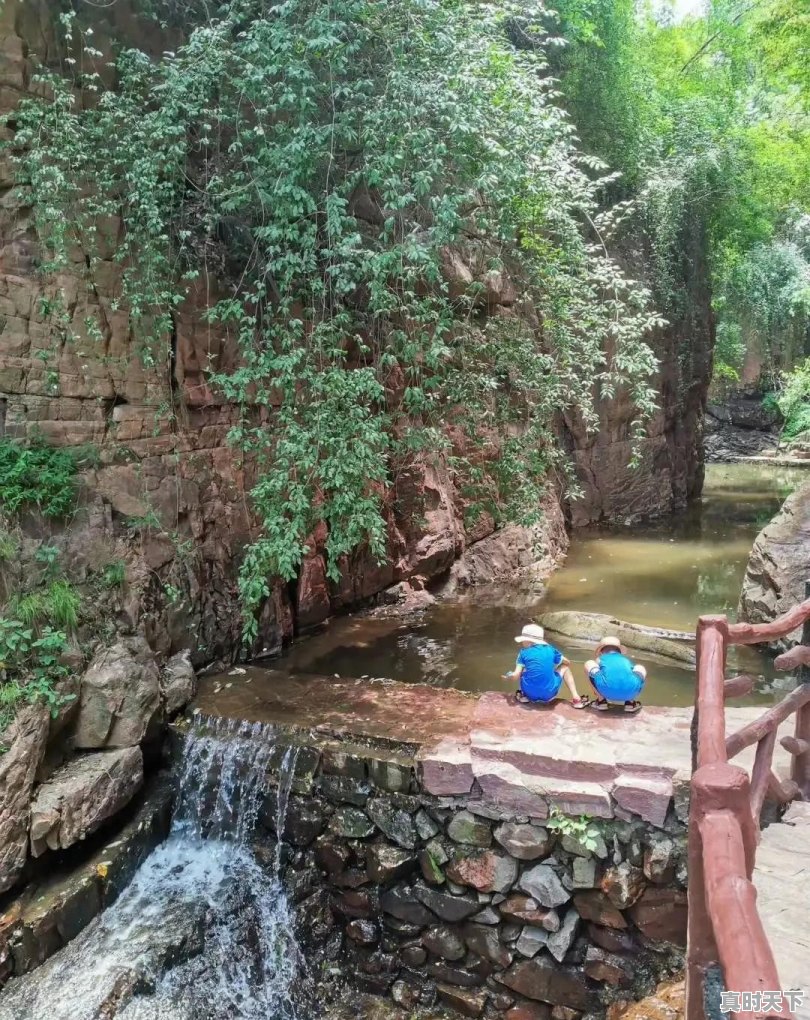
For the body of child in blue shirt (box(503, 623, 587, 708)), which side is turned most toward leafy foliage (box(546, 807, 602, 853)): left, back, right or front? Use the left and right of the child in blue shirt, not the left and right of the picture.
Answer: back

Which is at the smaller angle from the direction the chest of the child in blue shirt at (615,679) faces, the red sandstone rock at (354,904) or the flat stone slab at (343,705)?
the flat stone slab

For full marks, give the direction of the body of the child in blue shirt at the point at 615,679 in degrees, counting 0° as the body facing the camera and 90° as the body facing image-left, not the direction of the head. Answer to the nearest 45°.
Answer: approximately 180°

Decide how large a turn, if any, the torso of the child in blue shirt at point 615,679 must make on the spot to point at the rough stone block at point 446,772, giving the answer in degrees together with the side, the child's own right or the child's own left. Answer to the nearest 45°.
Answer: approximately 135° to the child's own left

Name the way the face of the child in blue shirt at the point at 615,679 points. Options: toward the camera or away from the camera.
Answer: away from the camera

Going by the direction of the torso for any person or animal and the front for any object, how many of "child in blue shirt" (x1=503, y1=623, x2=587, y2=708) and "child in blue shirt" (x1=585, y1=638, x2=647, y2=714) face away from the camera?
2

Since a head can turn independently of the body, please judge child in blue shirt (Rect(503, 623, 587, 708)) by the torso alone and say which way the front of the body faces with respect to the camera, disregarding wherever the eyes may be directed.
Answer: away from the camera
